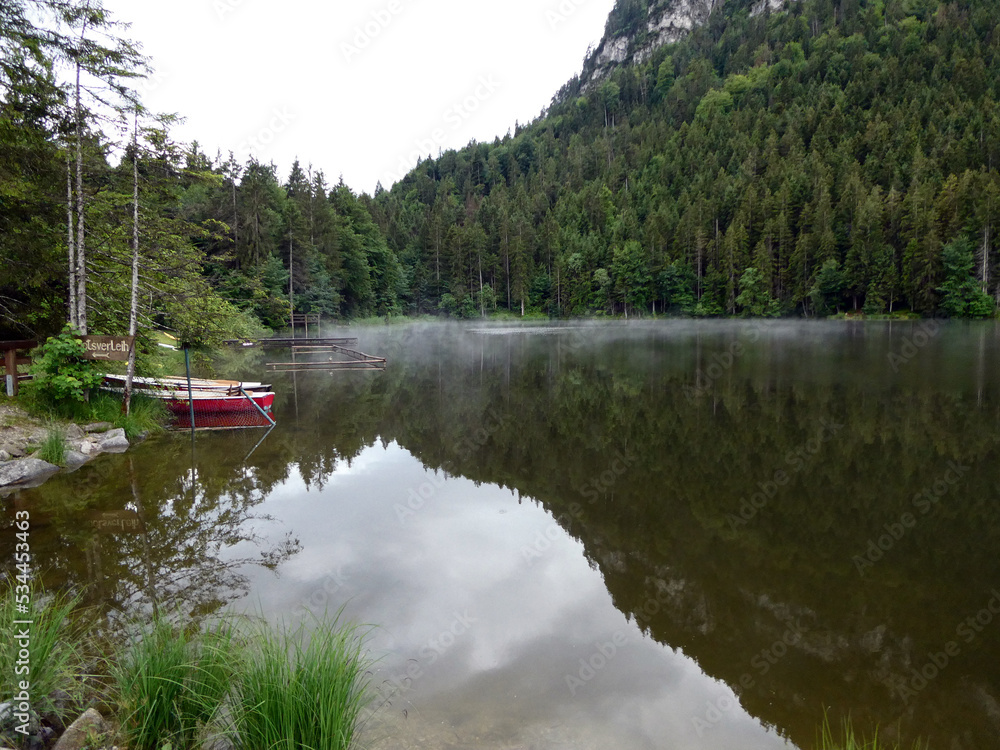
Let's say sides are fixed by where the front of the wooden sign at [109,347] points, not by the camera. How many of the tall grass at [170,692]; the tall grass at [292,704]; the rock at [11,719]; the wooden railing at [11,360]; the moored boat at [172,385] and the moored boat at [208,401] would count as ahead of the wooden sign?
3

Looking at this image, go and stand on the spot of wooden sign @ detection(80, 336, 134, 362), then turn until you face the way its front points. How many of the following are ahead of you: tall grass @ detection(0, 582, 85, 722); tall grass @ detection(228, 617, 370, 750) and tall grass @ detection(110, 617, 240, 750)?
3

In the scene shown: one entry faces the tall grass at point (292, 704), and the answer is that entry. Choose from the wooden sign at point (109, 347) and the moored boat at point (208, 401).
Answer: the wooden sign

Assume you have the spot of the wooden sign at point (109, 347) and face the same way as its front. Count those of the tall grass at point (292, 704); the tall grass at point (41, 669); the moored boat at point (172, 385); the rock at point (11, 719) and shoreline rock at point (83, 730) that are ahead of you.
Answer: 4

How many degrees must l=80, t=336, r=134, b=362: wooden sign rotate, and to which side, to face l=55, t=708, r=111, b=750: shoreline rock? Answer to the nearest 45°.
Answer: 0° — it already faces it

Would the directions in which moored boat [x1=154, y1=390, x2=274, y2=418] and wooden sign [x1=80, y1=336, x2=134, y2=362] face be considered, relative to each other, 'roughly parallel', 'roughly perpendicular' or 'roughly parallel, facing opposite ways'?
roughly perpendicular

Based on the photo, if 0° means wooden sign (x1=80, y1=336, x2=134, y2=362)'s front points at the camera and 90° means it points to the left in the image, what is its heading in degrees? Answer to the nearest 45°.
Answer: approximately 0°

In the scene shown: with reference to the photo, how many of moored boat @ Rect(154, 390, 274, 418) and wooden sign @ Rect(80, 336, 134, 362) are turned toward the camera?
1

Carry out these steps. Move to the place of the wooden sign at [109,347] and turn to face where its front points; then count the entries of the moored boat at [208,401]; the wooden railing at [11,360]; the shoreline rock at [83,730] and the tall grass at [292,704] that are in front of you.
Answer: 2
